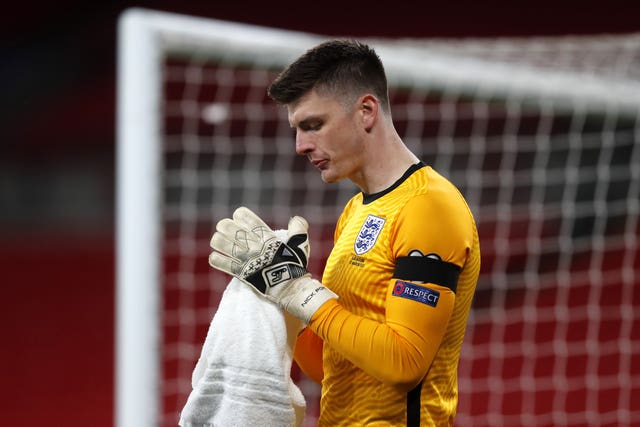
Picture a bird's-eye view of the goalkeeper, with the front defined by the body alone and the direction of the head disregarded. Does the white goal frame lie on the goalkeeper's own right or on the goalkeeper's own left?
on the goalkeeper's own right

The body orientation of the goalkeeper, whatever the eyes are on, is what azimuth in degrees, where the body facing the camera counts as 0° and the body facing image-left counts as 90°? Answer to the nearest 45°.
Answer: approximately 45°

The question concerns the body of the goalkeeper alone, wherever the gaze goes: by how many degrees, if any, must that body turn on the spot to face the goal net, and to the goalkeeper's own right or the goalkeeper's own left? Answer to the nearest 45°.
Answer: approximately 135° to the goalkeeper's own right

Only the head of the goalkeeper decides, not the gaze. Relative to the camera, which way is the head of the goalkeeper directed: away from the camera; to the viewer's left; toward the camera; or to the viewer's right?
to the viewer's left
